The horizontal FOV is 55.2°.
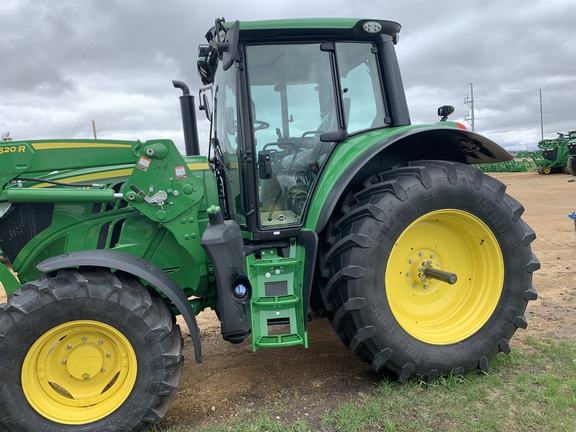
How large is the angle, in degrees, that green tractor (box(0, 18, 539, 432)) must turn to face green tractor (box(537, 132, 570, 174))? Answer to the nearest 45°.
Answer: approximately 135° to its right

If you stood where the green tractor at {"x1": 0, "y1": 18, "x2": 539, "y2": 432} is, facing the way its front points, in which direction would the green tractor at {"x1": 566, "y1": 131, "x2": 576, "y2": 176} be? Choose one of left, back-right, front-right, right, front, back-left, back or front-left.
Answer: back-right

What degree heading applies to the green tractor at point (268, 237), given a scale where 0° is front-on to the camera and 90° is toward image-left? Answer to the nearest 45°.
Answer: approximately 90°

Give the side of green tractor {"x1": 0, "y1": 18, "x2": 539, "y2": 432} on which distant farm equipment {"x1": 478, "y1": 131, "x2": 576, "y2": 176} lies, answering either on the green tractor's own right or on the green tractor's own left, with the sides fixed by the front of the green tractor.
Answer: on the green tractor's own right
